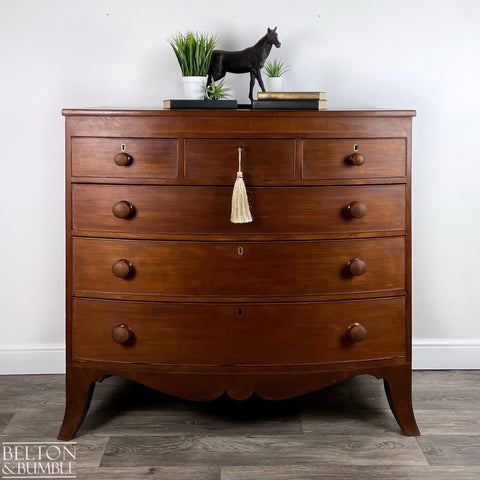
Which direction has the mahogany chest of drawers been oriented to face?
toward the camera

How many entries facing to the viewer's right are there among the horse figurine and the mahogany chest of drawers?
1

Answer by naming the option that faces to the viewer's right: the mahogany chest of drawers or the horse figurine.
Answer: the horse figurine

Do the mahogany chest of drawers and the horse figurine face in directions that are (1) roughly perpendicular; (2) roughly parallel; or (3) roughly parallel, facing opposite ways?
roughly perpendicular

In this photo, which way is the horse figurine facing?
to the viewer's right
